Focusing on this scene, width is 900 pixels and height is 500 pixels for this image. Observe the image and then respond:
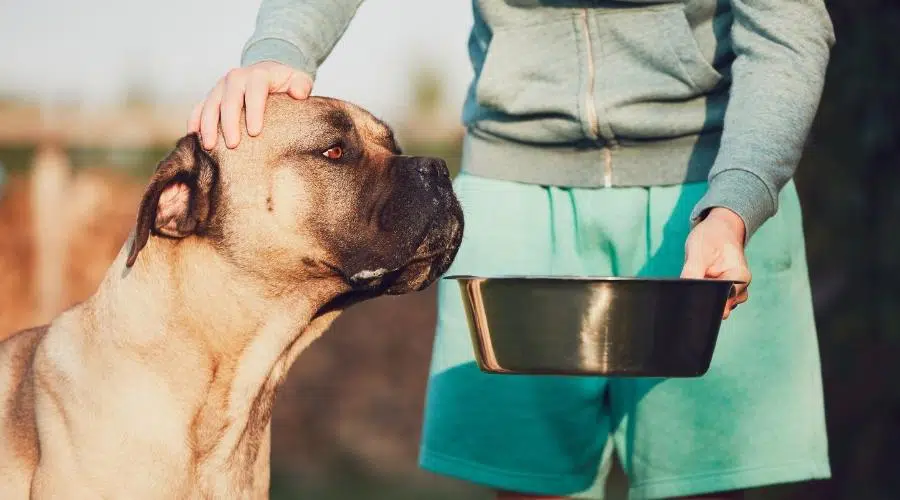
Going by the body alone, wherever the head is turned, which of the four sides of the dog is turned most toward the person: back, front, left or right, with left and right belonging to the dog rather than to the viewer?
front

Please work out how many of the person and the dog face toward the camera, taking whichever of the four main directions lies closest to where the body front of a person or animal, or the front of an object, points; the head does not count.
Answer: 1

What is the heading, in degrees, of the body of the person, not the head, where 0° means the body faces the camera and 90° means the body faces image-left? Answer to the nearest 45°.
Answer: approximately 0°

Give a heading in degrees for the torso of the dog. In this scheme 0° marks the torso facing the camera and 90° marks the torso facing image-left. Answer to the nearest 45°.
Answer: approximately 270°

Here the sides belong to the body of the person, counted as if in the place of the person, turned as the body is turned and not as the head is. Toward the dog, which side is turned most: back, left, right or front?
right

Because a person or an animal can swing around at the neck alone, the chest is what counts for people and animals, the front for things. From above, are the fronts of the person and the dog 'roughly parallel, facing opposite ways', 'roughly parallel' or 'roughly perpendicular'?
roughly perpendicular
